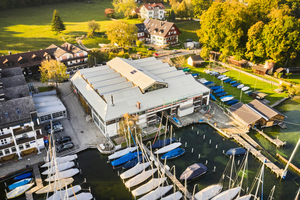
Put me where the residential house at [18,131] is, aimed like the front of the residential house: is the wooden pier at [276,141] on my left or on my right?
on my left

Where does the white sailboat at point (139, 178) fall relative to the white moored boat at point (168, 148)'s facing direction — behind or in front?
in front

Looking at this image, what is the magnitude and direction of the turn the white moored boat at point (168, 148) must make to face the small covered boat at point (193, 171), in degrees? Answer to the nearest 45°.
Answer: approximately 90° to its left

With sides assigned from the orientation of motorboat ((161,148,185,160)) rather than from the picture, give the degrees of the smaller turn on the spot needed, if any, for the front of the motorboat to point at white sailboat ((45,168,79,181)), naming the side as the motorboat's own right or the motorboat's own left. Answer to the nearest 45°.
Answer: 0° — it already faces it

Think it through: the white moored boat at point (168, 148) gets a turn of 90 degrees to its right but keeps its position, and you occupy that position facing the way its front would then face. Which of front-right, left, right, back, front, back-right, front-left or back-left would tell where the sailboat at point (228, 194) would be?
back

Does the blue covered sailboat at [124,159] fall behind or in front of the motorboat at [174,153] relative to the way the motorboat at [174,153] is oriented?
in front

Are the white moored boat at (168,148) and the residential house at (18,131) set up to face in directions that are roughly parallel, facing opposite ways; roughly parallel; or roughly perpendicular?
roughly perpendicular

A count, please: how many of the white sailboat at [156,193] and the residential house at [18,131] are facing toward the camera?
1
